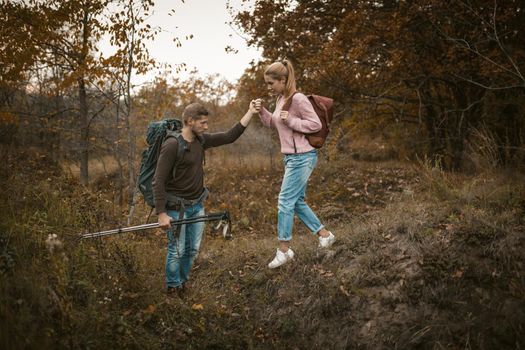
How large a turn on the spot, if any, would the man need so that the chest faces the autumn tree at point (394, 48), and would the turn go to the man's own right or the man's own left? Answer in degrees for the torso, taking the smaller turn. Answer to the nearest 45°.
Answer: approximately 90° to the man's own left

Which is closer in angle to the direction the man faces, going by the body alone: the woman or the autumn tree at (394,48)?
the woman

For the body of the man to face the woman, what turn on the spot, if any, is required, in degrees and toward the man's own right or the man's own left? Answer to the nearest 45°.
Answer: approximately 45° to the man's own left

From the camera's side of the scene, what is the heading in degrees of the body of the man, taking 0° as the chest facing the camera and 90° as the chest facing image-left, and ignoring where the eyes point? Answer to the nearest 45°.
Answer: approximately 315°
